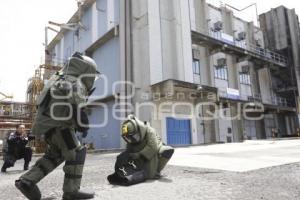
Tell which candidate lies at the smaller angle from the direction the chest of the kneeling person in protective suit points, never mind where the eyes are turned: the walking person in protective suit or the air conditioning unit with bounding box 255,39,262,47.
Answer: the walking person in protective suit

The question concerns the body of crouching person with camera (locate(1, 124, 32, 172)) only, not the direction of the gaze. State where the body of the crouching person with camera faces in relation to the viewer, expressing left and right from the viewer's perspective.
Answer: facing the viewer and to the right of the viewer

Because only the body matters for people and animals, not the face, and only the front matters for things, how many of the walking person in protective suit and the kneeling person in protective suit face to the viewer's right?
1

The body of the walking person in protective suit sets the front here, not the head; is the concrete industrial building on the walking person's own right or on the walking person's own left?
on the walking person's own left

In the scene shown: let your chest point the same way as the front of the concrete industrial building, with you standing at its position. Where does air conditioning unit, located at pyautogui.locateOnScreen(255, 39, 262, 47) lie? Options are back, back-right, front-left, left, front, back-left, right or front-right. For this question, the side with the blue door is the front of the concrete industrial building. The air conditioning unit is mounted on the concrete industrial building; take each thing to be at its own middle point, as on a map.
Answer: left

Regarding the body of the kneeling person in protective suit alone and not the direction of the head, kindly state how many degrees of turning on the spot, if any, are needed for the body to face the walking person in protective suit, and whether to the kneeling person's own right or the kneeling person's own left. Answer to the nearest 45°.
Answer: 0° — they already face them

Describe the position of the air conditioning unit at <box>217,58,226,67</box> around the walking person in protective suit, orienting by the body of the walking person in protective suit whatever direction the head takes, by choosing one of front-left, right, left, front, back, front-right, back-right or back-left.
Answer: front-left

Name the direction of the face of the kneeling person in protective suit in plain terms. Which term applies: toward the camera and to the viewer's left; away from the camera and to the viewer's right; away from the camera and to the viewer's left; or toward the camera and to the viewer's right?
toward the camera and to the viewer's left

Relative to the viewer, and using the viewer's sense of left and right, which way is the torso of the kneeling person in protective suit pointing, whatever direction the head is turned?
facing the viewer and to the left of the viewer

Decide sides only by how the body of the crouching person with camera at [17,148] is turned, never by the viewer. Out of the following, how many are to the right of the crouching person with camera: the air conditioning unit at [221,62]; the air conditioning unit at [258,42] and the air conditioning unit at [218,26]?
0

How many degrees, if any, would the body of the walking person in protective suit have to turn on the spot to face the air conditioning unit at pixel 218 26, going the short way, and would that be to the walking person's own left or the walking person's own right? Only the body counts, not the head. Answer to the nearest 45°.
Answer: approximately 45° to the walking person's own left

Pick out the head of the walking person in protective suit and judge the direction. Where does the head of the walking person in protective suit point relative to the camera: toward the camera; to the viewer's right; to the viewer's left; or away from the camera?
to the viewer's right

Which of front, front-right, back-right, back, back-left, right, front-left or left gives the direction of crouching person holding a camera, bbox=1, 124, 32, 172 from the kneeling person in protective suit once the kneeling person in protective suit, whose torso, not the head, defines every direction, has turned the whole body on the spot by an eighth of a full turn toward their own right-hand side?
front-right

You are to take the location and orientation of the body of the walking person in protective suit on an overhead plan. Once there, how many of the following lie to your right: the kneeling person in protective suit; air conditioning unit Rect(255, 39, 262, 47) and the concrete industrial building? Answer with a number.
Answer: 0

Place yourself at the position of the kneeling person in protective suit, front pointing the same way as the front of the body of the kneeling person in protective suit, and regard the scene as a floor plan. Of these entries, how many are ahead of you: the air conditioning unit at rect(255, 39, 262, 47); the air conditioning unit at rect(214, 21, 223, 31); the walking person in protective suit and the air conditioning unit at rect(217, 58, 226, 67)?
1

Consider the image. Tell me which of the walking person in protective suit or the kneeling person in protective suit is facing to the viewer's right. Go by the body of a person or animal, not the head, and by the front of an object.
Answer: the walking person in protective suit

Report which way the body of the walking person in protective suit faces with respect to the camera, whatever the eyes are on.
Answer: to the viewer's right

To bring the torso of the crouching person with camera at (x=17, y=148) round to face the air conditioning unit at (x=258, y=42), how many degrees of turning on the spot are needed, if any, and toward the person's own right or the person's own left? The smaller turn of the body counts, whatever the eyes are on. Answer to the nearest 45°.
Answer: approximately 90° to the person's own left

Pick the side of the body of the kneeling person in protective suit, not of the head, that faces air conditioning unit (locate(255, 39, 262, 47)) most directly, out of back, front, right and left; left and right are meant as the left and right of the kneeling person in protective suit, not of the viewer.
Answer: back

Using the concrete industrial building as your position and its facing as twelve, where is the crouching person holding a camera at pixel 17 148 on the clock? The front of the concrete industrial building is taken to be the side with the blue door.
The crouching person holding a camera is roughly at 2 o'clock from the concrete industrial building.
